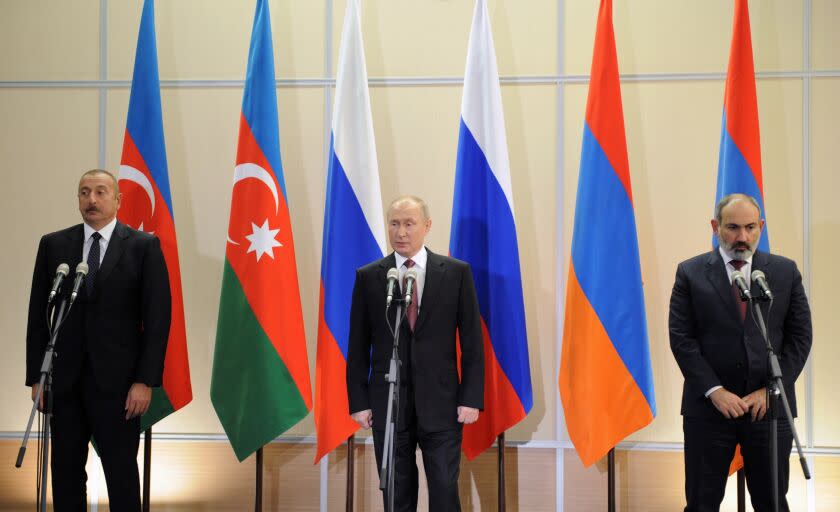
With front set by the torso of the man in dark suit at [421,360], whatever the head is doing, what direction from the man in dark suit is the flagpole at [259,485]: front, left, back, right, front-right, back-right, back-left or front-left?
back-right

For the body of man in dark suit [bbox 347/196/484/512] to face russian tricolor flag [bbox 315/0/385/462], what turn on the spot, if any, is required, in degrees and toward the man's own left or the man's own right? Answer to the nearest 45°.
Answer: approximately 135° to the man's own right

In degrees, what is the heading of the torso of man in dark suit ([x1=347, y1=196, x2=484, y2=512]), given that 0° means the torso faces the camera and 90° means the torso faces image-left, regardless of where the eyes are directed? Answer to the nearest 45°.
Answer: approximately 0°

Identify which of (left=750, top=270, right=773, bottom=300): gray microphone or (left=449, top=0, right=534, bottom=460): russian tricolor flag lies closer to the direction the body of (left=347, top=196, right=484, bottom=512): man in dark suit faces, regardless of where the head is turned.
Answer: the gray microphone

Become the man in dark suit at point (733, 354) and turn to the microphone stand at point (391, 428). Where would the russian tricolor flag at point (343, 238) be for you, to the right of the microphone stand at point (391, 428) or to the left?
right

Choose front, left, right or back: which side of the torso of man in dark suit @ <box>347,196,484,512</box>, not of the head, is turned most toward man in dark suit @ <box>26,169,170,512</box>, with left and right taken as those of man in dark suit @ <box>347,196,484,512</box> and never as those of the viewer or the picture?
right

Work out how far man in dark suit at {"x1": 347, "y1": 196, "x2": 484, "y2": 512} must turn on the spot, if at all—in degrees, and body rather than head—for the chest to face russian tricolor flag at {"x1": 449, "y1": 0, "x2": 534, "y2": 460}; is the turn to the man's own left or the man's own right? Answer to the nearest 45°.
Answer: approximately 135° to the man's own left

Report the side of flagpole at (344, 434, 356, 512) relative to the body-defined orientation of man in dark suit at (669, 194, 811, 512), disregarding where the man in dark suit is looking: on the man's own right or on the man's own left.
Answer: on the man's own right

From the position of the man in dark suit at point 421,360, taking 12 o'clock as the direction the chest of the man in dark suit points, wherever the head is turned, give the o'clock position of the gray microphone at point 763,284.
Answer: The gray microphone is roughly at 10 o'clock from the man in dark suit.
